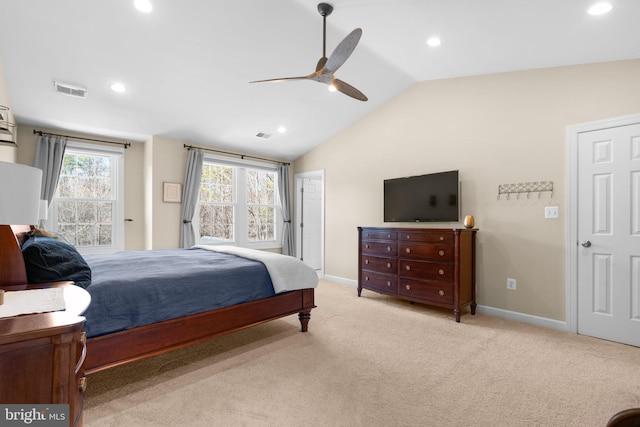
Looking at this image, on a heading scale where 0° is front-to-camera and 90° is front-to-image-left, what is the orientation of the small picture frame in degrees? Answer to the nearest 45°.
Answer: approximately 0°

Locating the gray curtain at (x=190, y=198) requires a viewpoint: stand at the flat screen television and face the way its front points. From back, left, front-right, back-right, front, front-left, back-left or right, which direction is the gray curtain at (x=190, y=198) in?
front-right

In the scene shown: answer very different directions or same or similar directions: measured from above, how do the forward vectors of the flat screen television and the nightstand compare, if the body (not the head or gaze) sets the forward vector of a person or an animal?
very different directions

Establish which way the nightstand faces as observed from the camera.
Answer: facing to the right of the viewer

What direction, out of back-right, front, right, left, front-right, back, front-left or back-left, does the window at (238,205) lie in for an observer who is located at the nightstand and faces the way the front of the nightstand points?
front-left

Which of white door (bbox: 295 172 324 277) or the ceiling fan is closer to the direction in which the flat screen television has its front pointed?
the ceiling fan

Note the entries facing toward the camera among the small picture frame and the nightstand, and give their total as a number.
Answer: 1

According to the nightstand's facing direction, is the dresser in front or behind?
in front

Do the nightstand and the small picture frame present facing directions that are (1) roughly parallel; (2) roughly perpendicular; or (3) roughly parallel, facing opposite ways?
roughly perpendicular

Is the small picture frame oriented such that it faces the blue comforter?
yes

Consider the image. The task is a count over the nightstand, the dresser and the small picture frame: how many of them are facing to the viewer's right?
1

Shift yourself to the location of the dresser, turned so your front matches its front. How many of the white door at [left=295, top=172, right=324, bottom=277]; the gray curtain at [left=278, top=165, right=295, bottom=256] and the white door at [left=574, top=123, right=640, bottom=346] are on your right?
2
